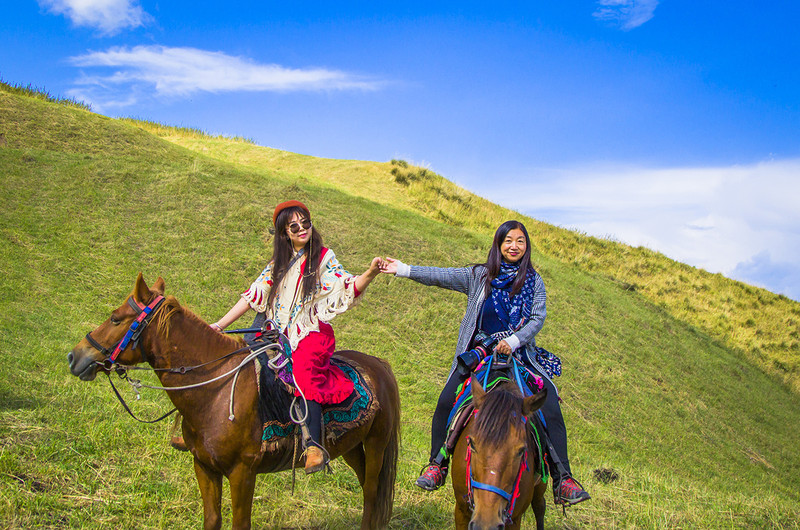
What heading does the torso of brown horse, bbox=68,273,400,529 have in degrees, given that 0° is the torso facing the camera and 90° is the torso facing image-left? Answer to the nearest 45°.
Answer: approximately 45°

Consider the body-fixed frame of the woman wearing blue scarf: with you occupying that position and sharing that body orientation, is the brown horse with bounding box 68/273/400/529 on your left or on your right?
on your right

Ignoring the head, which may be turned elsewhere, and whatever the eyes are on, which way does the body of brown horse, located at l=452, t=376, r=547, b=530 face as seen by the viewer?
toward the camera

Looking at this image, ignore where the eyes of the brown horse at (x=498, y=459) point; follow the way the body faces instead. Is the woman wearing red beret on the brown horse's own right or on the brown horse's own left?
on the brown horse's own right

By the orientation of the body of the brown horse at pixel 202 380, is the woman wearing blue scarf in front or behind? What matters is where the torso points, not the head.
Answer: behind

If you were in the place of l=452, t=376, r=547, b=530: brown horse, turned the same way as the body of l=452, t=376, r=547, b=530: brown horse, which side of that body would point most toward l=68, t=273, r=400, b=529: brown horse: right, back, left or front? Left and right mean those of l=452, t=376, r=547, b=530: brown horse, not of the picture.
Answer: right

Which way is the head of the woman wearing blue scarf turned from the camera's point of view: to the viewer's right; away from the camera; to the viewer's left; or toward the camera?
toward the camera

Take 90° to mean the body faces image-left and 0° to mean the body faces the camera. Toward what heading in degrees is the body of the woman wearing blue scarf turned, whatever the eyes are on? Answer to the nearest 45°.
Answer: approximately 0°

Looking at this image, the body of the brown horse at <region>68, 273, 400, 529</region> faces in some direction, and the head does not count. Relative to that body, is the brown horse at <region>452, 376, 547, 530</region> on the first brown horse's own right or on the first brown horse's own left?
on the first brown horse's own left
